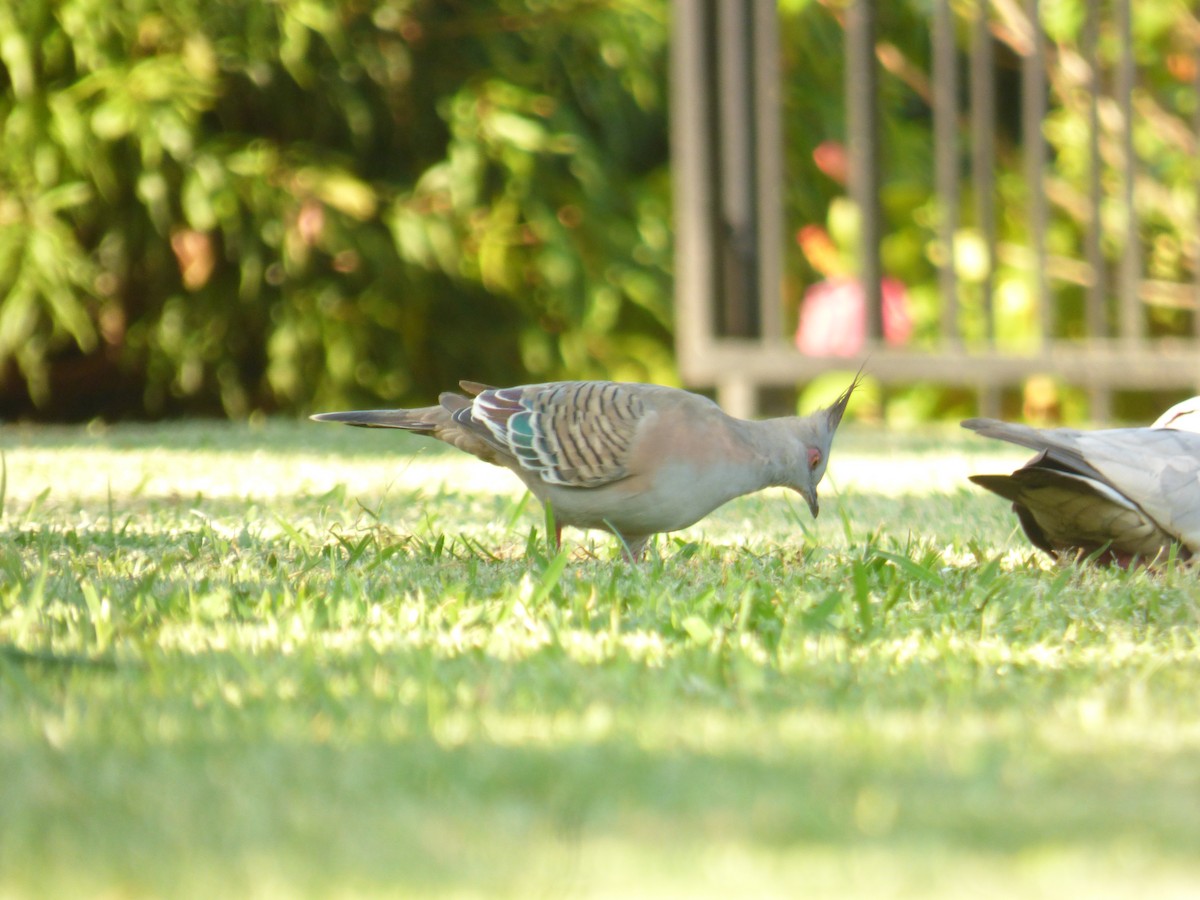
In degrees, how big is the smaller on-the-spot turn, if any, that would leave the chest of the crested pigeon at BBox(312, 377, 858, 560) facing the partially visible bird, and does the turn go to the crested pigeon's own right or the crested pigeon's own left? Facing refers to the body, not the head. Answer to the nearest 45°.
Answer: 0° — it already faces it

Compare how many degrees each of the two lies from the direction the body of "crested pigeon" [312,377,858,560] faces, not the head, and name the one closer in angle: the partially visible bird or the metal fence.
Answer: the partially visible bird

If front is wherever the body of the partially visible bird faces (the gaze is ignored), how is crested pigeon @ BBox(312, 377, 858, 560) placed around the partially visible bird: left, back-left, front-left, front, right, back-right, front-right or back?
back

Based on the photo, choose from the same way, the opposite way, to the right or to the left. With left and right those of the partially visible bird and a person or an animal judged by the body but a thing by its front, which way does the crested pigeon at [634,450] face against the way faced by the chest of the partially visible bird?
the same way

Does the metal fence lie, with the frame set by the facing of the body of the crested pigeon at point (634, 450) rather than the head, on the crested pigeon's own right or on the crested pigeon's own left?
on the crested pigeon's own left

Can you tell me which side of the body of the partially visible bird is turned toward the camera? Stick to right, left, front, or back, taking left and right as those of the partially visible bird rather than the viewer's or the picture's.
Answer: right

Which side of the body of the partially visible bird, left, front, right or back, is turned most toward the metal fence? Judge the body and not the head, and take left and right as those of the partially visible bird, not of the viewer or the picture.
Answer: left

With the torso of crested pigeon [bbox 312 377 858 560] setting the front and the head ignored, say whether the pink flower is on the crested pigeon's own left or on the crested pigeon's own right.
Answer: on the crested pigeon's own left

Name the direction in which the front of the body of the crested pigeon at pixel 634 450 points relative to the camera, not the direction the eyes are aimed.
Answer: to the viewer's right

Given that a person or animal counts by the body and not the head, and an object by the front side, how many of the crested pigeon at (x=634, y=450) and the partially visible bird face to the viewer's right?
2
